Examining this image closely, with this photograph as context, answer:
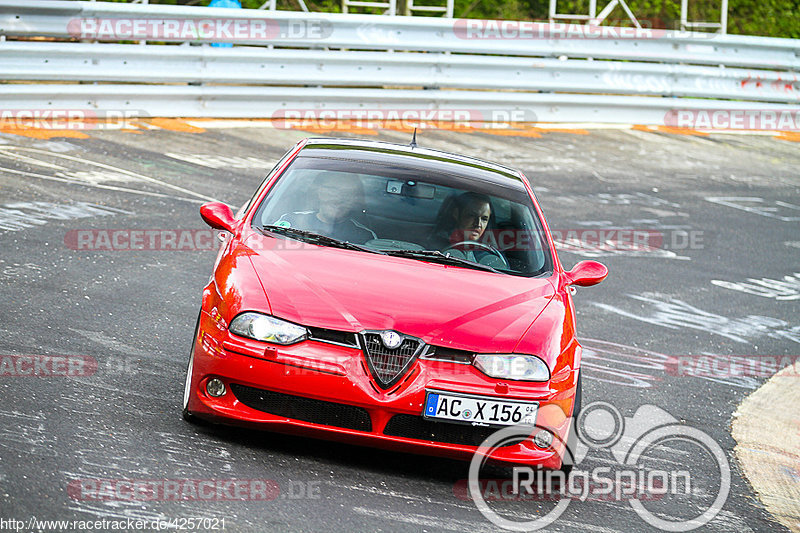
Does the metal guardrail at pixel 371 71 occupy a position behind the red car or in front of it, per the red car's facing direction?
behind

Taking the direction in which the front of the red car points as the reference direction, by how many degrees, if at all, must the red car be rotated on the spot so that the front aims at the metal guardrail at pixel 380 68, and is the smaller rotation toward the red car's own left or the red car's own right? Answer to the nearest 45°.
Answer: approximately 180°

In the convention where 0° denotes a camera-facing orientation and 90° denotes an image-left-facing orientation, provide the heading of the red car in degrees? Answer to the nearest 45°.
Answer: approximately 0°
